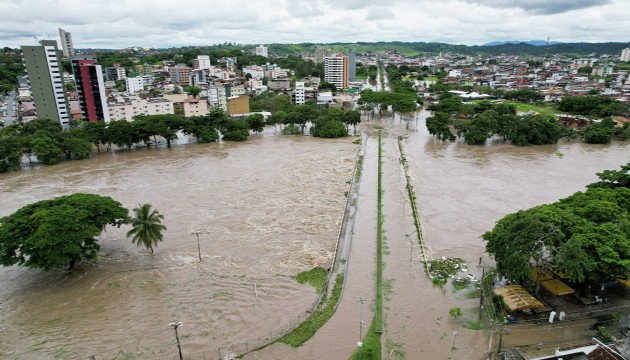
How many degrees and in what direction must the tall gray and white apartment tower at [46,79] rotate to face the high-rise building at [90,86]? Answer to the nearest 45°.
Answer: approximately 45° to its left

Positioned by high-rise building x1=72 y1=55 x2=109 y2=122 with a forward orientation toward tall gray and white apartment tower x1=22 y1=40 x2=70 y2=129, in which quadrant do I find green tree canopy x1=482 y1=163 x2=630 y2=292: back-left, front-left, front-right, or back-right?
back-left

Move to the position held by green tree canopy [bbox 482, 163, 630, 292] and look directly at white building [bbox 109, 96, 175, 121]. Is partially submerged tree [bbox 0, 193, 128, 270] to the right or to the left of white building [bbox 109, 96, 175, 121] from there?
left

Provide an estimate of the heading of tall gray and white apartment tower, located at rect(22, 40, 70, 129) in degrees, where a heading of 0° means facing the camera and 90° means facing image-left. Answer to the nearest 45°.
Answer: approximately 315°

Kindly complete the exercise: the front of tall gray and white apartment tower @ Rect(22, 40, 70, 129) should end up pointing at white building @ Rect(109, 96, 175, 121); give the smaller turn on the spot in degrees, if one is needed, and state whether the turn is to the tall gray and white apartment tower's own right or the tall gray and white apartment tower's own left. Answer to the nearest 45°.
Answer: approximately 45° to the tall gray and white apartment tower's own left
